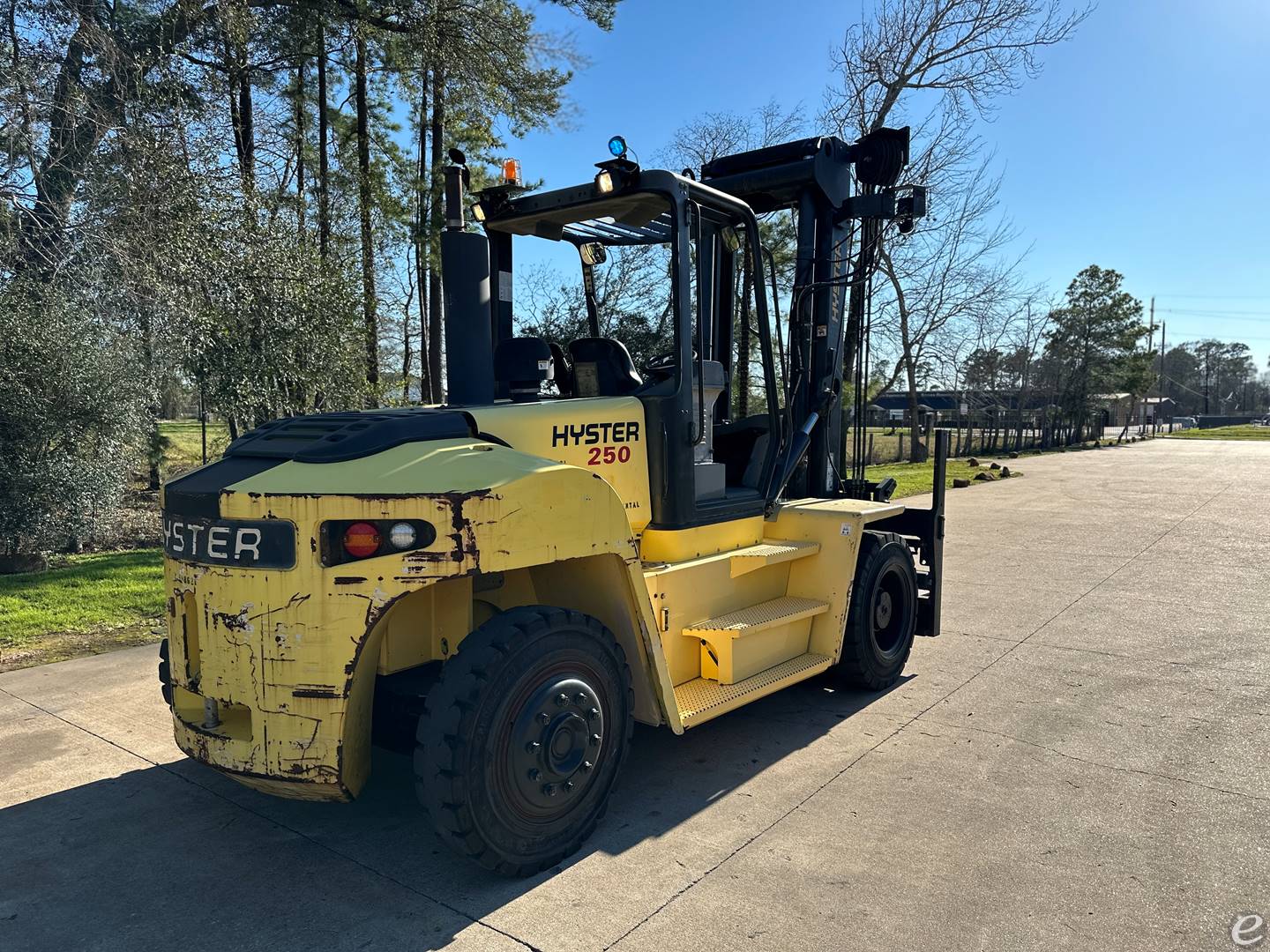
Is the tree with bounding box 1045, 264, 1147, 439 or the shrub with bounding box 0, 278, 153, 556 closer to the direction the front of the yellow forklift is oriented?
the tree

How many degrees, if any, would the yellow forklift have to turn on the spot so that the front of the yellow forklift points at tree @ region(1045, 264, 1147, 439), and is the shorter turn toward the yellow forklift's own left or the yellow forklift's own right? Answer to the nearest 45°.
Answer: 0° — it already faces it

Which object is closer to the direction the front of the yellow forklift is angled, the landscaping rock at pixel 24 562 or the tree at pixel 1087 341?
the tree

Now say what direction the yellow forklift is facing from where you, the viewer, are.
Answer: facing away from the viewer and to the right of the viewer

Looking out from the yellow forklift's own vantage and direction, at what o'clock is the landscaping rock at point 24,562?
The landscaping rock is roughly at 9 o'clock from the yellow forklift.

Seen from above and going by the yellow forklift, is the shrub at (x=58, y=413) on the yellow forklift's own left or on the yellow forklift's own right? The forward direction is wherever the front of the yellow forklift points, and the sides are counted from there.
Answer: on the yellow forklift's own left
